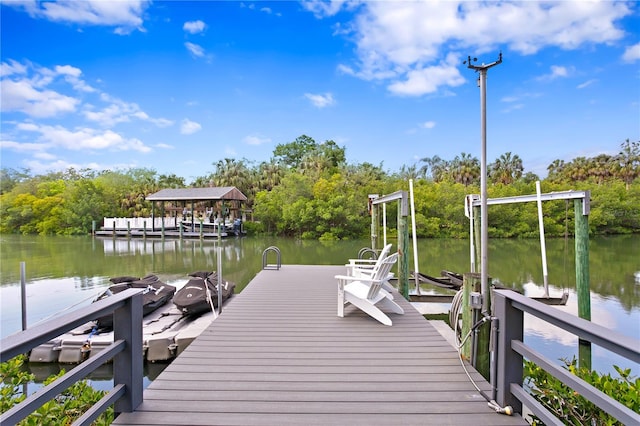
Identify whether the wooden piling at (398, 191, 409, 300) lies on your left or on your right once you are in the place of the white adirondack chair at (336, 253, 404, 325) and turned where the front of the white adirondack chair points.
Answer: on your right

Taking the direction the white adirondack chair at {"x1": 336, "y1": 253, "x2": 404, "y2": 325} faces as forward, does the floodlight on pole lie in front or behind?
behind

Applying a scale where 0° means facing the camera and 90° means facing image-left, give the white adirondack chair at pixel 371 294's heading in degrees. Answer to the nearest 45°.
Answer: approximately 135°

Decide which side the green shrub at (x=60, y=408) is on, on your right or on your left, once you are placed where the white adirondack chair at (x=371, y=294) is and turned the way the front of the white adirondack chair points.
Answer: on your left

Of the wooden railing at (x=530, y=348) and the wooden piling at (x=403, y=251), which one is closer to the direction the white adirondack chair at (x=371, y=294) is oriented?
the wooden piling

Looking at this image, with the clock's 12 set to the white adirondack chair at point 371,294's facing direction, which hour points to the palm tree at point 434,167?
The palm tree is roughly at 2 o'clock from the white adirondack chair.

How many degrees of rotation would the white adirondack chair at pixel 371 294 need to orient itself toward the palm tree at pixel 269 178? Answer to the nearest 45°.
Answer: approximately 45° to its right
